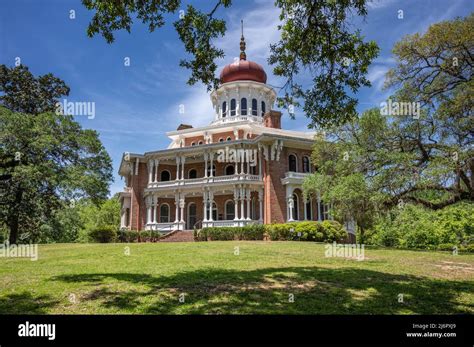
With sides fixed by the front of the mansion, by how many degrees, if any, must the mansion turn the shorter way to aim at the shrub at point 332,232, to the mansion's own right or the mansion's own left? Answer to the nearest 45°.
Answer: approximately 90° to the mansion's own left

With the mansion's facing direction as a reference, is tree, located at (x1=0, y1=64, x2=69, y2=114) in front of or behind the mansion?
in front

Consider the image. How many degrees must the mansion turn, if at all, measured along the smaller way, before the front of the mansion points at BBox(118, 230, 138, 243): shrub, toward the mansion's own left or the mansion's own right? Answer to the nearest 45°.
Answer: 0° — it already faces it

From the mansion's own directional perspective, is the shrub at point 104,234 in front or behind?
in front

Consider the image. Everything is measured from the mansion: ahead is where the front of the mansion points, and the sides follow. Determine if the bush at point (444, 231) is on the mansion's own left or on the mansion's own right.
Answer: on the mansion's own left

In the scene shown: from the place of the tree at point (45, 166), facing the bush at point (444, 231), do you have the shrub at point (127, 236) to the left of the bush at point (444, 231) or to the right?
left
